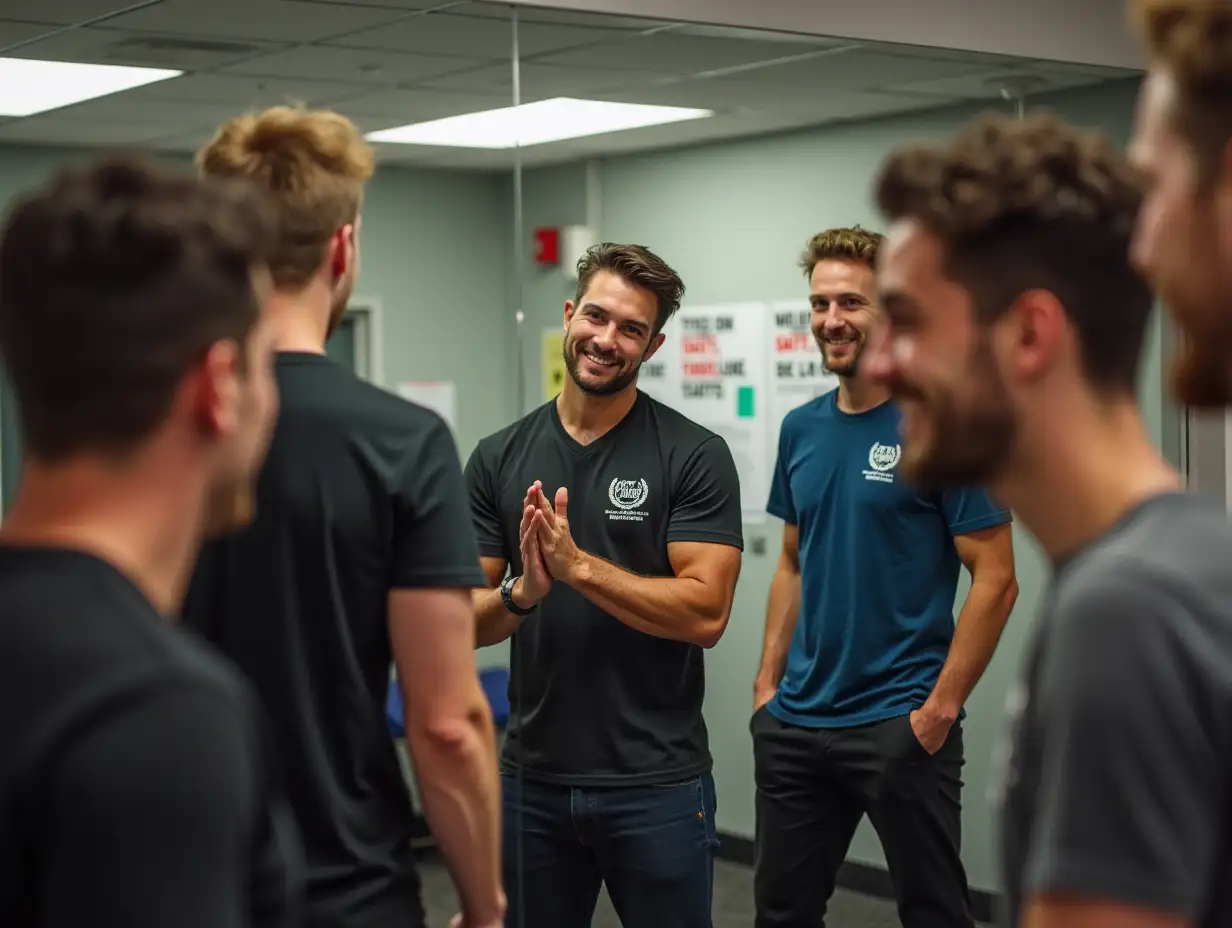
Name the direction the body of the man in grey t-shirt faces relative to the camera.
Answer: to the viewer's left

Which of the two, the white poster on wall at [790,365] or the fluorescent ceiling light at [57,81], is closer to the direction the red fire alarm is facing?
the fluorescent ceiling light

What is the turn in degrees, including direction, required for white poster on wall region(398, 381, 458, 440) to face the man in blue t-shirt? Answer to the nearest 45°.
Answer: approximately 90° to its left

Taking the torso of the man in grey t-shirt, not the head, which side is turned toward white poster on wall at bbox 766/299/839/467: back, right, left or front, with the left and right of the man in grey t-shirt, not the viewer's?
right

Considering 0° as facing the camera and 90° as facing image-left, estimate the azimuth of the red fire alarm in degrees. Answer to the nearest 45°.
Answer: approximately 45°

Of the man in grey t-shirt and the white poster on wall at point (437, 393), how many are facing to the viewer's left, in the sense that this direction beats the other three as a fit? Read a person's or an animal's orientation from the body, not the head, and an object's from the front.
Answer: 1

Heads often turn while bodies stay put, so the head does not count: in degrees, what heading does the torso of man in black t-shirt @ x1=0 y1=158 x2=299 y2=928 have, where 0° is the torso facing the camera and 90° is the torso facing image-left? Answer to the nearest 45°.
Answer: approximately 225°

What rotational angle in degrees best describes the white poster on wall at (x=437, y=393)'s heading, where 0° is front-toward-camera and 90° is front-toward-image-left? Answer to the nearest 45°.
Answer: approximately 0°

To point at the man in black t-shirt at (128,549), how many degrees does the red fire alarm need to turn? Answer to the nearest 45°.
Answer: approximately 45° to its left

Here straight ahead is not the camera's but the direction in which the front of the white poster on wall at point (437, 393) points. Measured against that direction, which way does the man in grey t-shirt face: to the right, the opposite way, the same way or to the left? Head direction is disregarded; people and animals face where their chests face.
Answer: to the right

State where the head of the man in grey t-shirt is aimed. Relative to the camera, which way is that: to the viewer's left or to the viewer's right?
to the viewer's left

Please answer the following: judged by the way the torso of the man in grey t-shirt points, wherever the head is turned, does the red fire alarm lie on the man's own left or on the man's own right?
on the man's own right

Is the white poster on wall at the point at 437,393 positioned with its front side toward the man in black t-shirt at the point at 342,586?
yes
